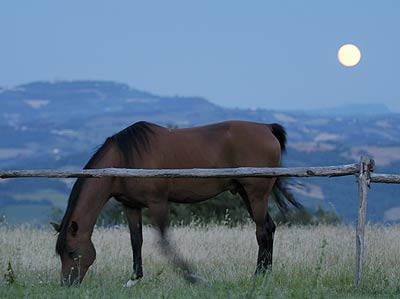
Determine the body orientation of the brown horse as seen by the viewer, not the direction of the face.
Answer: to the viewer's left
